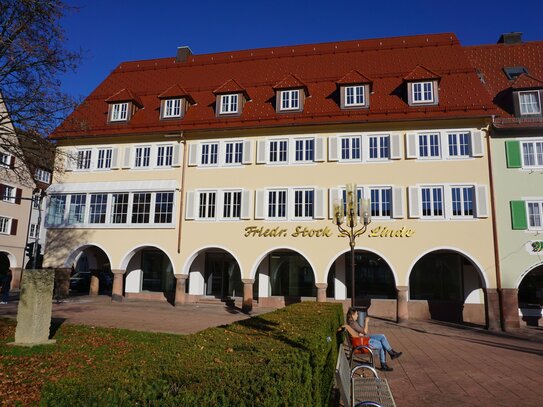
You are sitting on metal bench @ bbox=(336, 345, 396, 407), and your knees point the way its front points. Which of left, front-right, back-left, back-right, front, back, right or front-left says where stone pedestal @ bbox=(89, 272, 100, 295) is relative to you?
back-left

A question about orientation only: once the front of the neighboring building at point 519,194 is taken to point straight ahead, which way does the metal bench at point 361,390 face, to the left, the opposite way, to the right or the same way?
to the left

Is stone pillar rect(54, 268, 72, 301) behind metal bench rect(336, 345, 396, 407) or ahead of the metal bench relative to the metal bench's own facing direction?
behind

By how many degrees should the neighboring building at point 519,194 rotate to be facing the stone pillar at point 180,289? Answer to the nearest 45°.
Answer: approximately 90° to its right

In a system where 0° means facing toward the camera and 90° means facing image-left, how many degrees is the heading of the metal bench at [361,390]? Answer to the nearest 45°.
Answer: approximately 270°

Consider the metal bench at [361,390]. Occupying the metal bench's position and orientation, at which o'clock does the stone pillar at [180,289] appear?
The stone pillar is roughly at 8 o'clock from the metal bench.

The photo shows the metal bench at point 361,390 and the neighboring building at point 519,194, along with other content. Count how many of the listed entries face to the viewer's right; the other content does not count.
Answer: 1

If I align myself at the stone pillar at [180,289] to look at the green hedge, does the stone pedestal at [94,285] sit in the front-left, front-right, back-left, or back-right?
back-right

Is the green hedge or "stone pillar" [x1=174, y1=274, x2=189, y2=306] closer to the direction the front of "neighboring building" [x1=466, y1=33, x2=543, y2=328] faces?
the green hedge

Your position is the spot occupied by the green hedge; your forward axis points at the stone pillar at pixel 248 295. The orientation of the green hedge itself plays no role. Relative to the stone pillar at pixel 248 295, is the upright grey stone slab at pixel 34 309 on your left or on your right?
left

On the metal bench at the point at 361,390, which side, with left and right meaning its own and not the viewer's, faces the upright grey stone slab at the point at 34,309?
back

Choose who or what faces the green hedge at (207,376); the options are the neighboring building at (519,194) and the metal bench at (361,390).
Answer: the neighboring building

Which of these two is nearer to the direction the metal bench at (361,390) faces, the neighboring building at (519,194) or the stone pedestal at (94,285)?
the neighboring building
